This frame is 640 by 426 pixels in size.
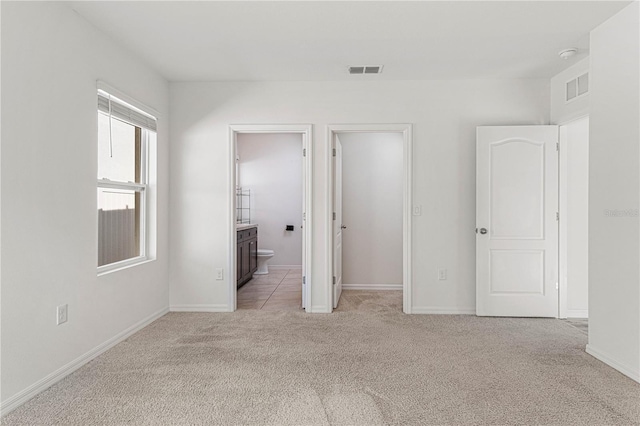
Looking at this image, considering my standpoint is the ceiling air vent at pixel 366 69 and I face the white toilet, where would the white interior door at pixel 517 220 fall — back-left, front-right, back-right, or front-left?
back-right

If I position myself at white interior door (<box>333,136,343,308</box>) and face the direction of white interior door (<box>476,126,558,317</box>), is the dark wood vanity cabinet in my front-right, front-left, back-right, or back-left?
back-left

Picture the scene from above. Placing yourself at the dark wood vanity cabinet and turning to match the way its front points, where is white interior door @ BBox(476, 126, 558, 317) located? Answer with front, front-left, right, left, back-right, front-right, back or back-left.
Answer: front-right

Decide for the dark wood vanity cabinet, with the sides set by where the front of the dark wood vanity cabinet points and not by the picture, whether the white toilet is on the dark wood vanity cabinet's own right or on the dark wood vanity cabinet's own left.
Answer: on the dark wood vanity cabinet's own left

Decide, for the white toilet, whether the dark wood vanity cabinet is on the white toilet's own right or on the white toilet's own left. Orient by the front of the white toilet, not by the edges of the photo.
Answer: on the white toilet's own right

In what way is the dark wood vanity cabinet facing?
to the viewer's right

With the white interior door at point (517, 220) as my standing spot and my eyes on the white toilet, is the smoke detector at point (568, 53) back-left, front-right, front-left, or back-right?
back-left

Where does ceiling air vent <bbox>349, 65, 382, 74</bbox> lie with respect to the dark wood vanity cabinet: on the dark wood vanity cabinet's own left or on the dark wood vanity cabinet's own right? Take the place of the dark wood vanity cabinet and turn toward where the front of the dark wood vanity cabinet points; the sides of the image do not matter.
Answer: on the dark wood vanity cabinet's own right
